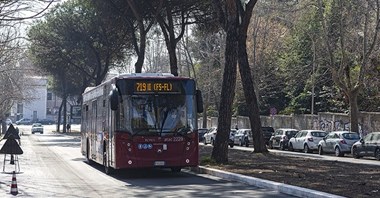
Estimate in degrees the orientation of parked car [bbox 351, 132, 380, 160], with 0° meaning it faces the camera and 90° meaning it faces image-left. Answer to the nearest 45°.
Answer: approximately 135°

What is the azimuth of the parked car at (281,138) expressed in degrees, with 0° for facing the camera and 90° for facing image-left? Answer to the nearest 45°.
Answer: approximately 135°

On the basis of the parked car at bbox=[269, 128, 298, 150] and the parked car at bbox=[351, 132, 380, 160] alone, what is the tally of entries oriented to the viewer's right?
0

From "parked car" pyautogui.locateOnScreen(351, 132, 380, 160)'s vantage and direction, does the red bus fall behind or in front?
in front

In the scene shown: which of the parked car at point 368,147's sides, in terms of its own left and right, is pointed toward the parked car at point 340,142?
front

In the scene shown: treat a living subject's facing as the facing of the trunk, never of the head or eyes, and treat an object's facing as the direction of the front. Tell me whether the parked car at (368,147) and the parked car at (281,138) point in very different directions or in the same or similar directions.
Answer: same or similar directions

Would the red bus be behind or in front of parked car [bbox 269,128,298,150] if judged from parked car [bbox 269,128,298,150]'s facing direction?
behind
